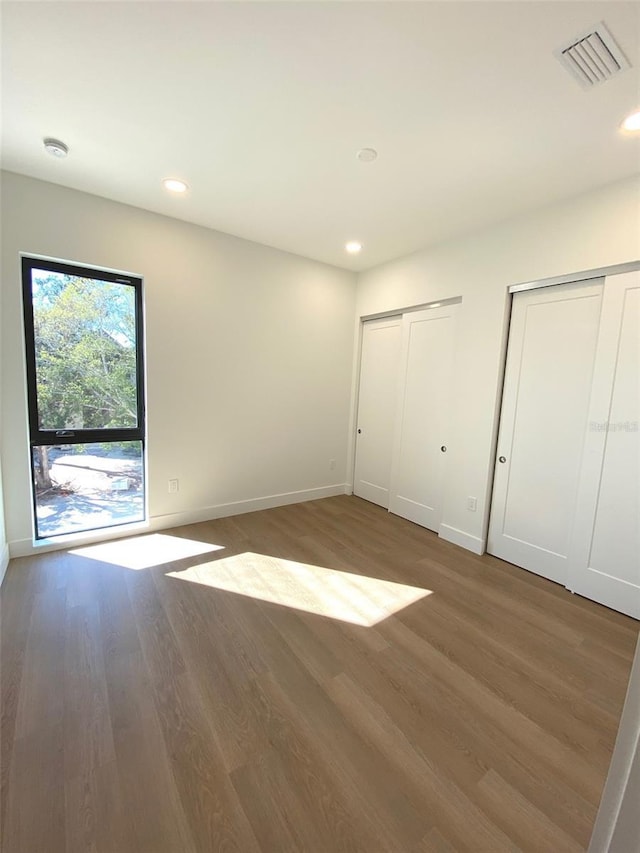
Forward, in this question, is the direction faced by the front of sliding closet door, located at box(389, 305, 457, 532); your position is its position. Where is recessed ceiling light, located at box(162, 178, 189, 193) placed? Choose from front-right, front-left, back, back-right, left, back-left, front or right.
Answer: front

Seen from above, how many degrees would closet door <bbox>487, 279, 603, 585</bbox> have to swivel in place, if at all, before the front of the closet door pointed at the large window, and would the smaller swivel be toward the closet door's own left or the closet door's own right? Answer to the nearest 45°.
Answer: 0° — it already faces it

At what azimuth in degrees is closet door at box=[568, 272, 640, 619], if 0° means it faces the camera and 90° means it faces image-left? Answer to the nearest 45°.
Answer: approximately 45°

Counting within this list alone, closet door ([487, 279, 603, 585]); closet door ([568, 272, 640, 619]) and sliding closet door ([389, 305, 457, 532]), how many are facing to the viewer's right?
0

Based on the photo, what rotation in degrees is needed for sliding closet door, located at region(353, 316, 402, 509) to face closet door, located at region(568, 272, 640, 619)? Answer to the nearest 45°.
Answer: approximately 90° to its left

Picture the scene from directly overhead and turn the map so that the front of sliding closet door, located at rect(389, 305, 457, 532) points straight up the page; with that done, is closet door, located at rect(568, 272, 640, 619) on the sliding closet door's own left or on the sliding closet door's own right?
on the sliding closet door's own left

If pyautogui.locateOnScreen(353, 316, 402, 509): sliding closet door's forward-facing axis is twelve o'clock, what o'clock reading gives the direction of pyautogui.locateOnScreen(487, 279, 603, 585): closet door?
The closet door is roughly at 9 o'clock from the sliding closet door.

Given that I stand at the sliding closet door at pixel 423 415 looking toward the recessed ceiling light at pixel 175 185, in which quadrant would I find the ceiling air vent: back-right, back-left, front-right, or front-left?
front-left

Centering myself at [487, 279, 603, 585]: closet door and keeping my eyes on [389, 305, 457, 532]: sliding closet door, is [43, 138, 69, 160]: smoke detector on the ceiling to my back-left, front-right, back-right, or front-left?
front-left

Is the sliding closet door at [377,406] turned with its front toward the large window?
yes

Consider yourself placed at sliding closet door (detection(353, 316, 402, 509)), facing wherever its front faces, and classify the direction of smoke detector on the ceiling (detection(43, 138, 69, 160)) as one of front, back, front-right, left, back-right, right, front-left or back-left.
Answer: front

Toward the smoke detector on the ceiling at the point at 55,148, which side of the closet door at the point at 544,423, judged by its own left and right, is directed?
front

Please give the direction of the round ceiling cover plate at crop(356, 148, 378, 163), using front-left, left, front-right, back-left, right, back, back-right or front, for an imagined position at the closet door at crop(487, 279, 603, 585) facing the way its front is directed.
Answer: front

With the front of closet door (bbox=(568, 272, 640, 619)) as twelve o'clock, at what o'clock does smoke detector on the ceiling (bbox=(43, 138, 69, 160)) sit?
The smoke detector on the ceiling is roughly at 12 o'clock from the closet door.

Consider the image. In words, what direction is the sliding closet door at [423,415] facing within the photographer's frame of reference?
facing the viewer and to the left of the viewer

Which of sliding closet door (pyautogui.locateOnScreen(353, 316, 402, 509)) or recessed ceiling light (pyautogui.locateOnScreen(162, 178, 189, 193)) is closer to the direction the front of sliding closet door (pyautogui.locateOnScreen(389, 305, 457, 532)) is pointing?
the recessed ceiling light
